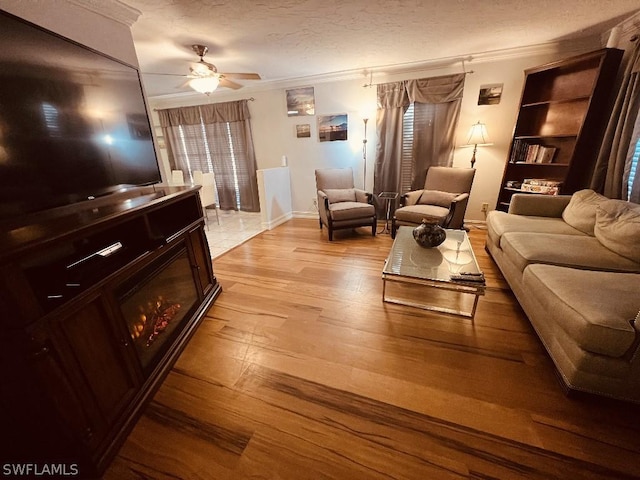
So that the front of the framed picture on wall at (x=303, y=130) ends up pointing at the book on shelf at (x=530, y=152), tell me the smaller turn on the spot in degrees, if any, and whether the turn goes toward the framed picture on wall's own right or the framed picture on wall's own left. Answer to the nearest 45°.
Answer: approximately 45° to the framed picture on wall's own left

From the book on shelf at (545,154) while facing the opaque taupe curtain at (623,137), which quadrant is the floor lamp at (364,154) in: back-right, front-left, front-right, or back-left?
back-right

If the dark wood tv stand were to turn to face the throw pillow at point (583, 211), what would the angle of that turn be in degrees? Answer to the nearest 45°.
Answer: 0° — it already faces it

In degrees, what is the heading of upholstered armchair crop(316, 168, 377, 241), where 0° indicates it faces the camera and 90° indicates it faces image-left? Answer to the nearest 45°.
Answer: approximately 315°

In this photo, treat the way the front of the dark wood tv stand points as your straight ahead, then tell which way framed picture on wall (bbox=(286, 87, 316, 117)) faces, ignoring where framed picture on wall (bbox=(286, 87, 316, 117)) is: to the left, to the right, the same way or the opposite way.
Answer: to the right

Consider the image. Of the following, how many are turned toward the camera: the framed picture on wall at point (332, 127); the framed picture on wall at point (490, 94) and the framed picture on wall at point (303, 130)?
3

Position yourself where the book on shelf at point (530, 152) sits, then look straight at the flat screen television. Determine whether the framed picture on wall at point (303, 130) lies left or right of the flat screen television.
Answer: right

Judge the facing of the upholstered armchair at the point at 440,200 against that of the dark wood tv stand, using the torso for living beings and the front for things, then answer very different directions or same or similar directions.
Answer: very different directions

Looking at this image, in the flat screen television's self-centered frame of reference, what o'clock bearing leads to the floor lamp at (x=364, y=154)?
The floor lamp is roughly at 10 o'clock from the flat screen television.

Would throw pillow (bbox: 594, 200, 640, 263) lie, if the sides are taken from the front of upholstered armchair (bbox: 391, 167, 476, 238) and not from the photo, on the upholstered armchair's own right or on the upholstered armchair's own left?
on the upholstered armchair's own left

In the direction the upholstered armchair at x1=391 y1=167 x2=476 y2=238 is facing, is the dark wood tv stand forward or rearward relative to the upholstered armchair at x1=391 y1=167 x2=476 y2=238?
forward

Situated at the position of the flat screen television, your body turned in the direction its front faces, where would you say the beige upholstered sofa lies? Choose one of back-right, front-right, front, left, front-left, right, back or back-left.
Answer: front

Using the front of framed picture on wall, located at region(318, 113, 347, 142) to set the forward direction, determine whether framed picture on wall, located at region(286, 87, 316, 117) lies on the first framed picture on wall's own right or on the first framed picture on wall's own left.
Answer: on the first framed picture on wall's own right

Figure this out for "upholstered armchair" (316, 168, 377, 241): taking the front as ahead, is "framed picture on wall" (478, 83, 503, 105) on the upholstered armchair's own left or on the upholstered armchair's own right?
on the upholstered armchair's own left

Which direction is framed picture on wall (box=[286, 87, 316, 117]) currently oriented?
toward the camera

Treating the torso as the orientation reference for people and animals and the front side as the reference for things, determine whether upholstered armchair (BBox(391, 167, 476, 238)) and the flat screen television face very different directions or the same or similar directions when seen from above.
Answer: very different directions

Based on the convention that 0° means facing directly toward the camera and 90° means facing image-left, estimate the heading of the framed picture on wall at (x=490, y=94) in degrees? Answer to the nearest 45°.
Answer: approximately 0°

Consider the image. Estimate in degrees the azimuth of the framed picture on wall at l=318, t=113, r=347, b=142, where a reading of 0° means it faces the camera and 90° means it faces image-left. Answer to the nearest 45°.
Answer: approximately 0°

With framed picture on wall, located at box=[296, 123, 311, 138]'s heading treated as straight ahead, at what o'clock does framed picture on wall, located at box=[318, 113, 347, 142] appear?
framed picture on wall, located at box=[318, 113, 347, 142] is roughly at 10 o'clock from framed picture on wall, located at box=[296, 123, 311, 138].

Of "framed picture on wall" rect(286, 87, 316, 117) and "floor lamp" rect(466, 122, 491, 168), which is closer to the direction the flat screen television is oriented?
the floor lamp

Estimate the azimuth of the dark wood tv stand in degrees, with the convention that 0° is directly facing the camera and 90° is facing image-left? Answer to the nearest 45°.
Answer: approximately 315°
